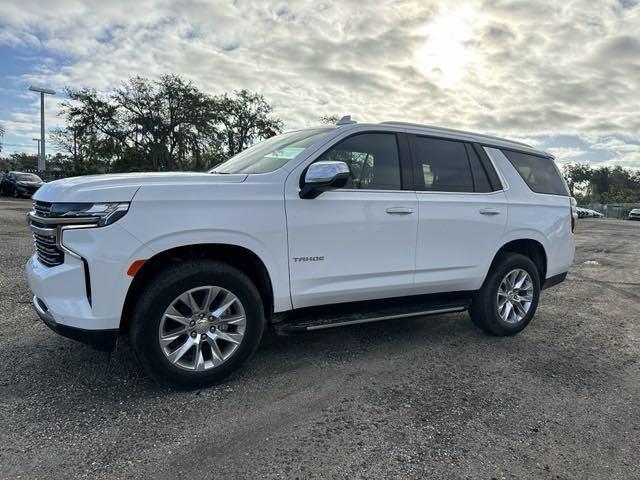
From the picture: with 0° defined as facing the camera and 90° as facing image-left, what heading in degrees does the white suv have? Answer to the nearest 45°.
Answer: approximately 45°

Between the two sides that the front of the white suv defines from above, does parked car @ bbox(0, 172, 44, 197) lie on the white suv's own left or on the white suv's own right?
on the white suv's own right
